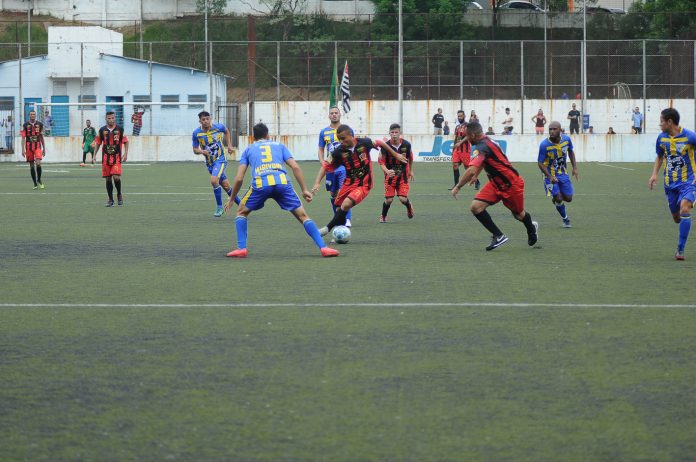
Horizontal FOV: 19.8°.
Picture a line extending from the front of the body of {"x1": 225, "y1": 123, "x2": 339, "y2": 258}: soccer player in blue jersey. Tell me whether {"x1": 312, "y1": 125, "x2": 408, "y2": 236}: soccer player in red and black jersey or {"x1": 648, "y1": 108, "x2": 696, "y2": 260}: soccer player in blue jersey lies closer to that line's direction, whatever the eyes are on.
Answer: the soccer player in red and black jersey

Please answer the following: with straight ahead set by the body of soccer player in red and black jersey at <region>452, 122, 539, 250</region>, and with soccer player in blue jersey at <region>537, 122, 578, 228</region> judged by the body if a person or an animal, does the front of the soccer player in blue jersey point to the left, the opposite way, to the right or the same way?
to the left

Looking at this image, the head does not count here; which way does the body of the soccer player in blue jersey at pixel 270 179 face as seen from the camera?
away from the camera

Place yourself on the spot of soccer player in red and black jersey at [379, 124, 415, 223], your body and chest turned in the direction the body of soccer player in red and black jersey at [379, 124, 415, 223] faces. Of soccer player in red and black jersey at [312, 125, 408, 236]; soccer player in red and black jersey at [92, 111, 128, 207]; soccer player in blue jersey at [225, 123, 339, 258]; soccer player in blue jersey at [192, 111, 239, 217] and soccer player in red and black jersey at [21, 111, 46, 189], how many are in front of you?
2

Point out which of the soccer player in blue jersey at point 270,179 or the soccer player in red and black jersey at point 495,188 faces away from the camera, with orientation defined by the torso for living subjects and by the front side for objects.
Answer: the soccer player in blue jersey

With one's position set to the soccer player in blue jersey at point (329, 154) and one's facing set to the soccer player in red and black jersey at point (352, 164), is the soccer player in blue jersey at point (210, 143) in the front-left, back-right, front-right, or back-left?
back-right

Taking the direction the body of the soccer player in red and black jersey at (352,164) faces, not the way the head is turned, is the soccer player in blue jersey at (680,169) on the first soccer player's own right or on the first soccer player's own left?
on the first soccer player's own left

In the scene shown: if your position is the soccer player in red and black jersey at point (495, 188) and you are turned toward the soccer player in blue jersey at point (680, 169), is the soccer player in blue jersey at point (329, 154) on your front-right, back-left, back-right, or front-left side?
back-left

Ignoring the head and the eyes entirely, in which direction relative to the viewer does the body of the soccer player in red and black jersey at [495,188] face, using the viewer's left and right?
facing to the left of the viewer
